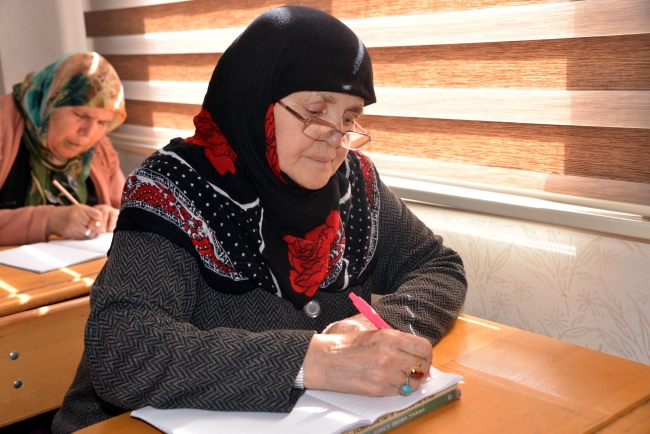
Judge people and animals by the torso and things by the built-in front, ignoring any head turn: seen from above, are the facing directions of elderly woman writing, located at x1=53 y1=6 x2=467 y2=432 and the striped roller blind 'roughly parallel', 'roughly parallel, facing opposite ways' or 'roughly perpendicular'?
roughly perpendicular

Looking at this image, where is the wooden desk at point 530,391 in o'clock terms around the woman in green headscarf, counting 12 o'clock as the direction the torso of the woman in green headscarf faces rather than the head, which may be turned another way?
The wooden desk is roughly at 1 o'clock from the woman in green headscarf.

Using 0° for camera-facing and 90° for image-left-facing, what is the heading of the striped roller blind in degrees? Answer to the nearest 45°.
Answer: approximately 45°

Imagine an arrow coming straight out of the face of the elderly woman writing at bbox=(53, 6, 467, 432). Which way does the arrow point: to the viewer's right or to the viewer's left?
to the viewer's right

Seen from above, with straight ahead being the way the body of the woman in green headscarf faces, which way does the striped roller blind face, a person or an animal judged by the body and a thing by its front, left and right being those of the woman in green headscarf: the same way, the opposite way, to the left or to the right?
to the right

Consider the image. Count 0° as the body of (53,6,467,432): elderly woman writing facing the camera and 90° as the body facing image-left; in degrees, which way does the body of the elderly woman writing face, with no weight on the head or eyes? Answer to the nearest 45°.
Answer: approximately 315°

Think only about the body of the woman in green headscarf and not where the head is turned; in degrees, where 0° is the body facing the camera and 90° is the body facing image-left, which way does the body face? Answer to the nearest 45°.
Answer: approximately 315°
